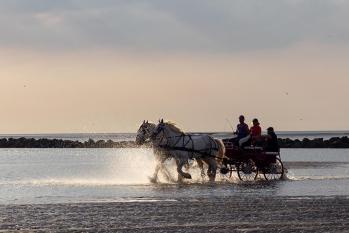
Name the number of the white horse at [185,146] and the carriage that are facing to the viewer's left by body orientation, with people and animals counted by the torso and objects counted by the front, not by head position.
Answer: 2

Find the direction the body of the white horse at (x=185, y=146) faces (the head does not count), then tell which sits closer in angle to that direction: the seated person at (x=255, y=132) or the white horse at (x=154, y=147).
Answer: the white horse

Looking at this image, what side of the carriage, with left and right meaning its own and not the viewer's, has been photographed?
left

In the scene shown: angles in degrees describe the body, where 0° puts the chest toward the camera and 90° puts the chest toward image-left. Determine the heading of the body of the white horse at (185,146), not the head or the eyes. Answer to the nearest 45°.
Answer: approximately 90°

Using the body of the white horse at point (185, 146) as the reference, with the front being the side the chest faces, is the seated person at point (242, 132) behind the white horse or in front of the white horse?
behind
